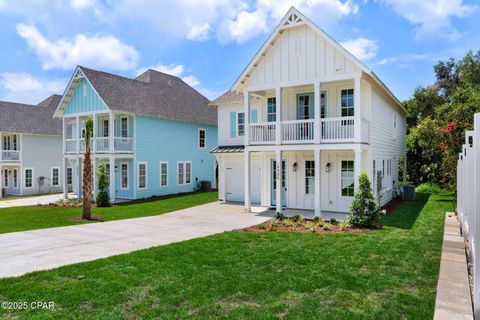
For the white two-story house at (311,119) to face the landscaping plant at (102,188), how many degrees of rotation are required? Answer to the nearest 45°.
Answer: approximately 45° to its right

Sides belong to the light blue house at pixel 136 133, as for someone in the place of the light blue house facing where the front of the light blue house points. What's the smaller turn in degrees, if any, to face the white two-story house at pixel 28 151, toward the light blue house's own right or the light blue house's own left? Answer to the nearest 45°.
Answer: approximately 90° to the light blue house's own right

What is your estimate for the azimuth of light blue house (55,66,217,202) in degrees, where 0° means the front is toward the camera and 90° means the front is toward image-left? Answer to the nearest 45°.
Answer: approximately 45°

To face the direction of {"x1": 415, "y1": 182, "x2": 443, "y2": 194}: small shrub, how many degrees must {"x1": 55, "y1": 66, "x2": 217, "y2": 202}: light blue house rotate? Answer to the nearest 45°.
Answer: approximately 135° to its left

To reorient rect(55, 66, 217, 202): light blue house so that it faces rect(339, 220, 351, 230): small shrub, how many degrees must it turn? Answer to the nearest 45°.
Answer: approximately 90° to its left

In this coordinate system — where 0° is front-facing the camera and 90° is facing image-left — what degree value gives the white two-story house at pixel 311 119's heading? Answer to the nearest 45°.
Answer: approximately 45°

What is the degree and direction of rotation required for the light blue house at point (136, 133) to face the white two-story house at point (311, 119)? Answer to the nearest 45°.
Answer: approximately 90° to its left

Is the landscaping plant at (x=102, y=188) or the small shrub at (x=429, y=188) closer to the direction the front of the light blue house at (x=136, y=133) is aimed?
the landscaping plant

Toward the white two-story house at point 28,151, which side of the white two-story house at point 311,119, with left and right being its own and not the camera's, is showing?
right

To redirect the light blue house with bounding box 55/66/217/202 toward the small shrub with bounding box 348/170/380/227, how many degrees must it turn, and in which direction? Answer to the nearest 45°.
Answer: approximately 90° to its left
